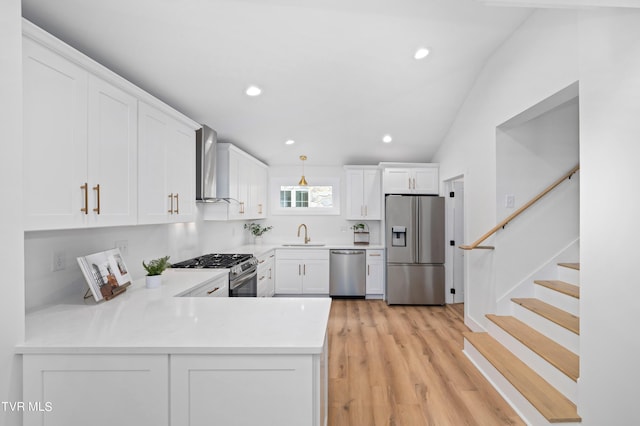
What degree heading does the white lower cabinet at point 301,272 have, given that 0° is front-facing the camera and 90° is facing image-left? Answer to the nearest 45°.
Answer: approximately 0°

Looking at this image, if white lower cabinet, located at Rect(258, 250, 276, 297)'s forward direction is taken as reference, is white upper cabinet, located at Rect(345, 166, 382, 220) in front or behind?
in front

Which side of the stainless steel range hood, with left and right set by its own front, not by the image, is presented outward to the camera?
right

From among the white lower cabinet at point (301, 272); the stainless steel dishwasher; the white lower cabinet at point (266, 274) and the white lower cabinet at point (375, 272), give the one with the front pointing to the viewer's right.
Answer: the white lower cabinet at point (266, 274)

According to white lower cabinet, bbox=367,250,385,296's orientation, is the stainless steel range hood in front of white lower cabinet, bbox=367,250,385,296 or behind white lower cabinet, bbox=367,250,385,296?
in front

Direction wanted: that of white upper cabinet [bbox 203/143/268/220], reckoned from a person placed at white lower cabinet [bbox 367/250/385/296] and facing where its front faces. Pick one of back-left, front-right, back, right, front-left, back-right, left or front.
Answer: front-right

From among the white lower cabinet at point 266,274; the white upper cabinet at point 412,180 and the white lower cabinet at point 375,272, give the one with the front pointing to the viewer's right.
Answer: the white lower cabinet at point 266,274

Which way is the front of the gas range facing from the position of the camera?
facing to the right of the viewer

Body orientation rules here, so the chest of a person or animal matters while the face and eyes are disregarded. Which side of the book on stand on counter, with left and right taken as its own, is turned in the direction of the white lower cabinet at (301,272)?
left

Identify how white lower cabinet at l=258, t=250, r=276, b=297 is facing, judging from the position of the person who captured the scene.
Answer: facing to the right of the viewer

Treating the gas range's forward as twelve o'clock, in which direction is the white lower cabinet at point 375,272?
The white lower cabinet is roughly at 11 o'clock from the gas range.
